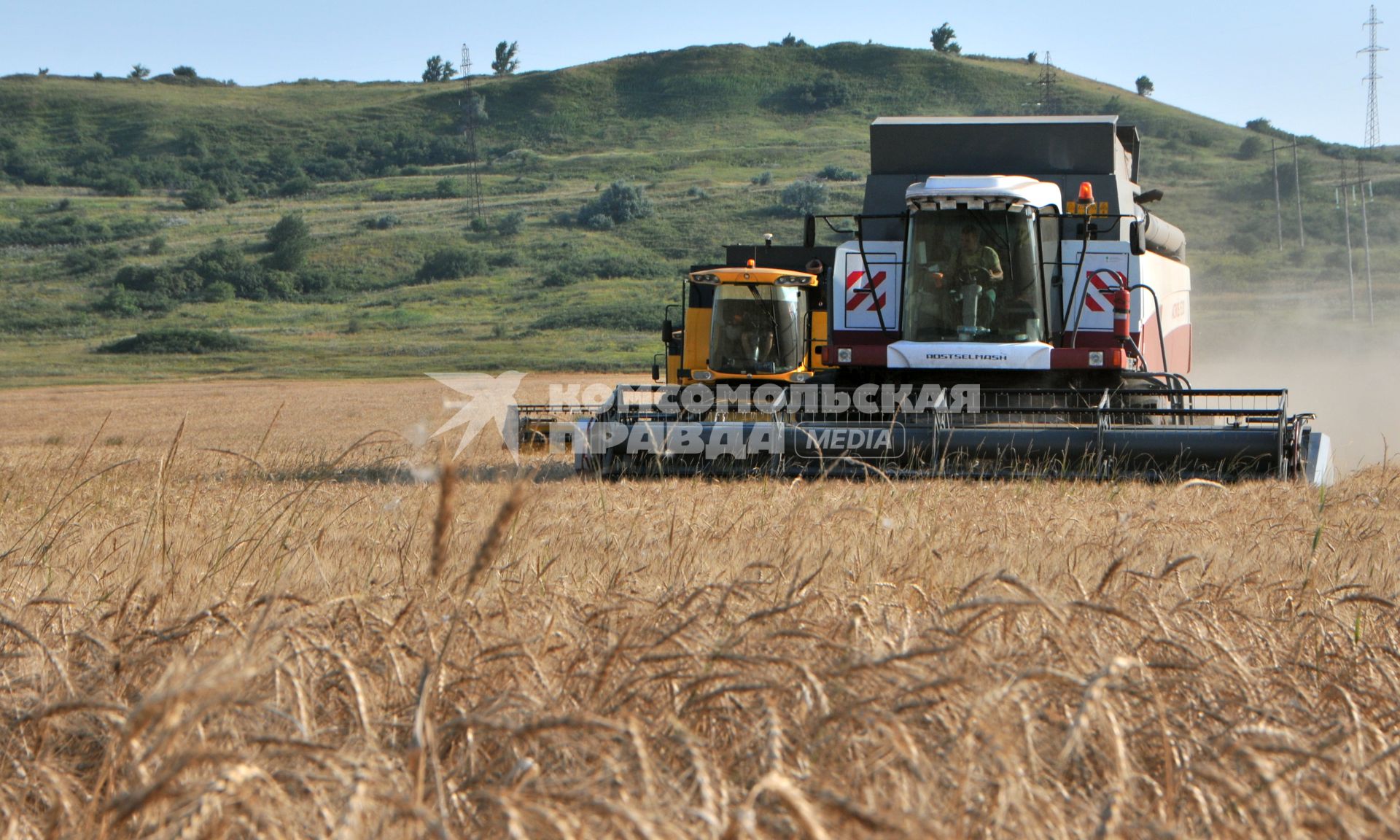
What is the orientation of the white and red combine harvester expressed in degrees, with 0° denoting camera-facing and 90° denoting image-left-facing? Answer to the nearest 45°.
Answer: approximately 0°

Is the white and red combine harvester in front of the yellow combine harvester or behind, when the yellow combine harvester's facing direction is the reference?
in front

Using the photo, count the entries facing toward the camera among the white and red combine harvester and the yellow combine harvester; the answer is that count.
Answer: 2

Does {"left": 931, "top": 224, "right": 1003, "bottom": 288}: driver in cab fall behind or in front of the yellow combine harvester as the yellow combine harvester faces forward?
in front

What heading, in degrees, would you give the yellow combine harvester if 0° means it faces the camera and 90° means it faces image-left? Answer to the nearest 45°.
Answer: approximately 0°

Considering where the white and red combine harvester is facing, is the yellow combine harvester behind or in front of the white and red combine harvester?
behind
